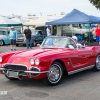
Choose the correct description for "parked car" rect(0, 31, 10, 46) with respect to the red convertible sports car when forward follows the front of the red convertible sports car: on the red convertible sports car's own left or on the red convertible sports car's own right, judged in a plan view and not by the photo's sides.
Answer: on the red convertible sports car's own right

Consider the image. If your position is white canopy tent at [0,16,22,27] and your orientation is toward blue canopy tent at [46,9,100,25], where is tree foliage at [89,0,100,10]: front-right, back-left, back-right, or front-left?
front-left

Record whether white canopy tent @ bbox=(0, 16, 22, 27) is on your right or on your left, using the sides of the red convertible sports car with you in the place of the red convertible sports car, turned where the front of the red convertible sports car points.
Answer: on your right

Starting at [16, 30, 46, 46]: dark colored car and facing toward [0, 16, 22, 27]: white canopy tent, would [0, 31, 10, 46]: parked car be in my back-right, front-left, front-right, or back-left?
front-left

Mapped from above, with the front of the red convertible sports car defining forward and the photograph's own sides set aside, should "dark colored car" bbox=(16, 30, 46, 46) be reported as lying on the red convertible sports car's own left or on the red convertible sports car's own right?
on the red convertible sports car's own right

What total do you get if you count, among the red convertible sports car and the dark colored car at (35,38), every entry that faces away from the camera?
0

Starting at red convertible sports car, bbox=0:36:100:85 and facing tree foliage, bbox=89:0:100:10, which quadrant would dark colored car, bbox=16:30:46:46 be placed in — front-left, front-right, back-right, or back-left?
front-left

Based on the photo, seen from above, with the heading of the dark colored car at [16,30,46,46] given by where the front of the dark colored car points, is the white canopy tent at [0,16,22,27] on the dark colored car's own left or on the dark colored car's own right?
on the dark colored car's own right

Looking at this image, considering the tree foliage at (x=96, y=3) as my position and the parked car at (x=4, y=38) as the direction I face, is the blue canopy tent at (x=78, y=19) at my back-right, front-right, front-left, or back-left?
front-left

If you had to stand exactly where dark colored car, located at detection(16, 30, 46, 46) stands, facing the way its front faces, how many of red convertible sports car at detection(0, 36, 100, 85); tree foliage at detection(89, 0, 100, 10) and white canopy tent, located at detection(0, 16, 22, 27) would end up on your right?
1

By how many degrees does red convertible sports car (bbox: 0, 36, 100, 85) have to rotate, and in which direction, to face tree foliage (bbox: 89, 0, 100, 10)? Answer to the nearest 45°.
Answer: approximately 135° to its right
